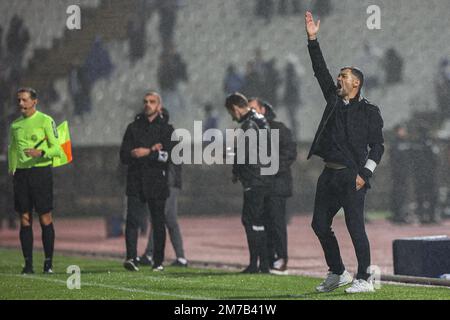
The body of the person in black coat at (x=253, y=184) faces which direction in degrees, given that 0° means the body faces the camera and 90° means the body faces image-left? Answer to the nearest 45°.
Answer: approximately 90°

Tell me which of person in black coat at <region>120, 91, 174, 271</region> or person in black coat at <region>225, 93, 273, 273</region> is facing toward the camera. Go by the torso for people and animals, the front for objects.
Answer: person in black coat at <region>120, 91, 174, 271</region>

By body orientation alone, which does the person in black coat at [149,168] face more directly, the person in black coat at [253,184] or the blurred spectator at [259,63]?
the person in black coat

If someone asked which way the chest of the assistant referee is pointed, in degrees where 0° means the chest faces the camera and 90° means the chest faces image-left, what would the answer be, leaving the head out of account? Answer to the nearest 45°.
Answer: approximately 45°

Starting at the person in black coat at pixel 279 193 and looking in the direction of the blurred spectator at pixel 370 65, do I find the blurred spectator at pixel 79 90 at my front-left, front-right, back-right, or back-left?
front-left

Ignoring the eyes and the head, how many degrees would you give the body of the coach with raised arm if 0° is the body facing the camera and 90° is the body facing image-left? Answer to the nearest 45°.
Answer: approximately 45°

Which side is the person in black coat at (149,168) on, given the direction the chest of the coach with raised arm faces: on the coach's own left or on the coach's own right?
on the coach's own right

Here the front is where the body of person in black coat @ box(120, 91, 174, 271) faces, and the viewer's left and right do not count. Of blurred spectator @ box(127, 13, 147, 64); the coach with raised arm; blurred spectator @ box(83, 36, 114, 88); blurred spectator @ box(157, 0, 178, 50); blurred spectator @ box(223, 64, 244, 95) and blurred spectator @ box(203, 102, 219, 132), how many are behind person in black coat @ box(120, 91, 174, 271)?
5

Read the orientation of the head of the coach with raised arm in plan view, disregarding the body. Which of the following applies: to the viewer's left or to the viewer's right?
to the viewer's left

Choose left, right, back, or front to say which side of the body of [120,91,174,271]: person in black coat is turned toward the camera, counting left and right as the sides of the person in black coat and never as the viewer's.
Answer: front
